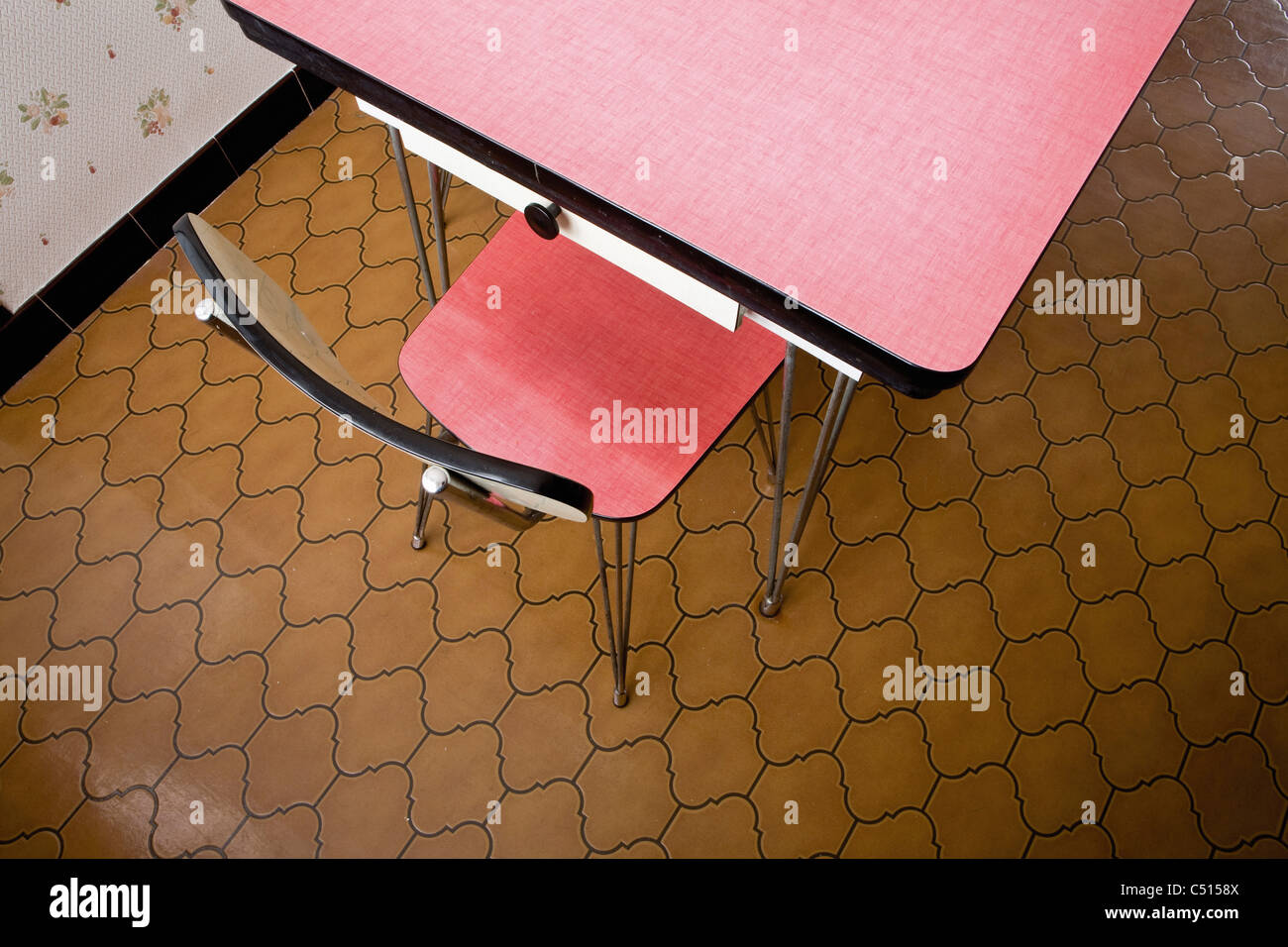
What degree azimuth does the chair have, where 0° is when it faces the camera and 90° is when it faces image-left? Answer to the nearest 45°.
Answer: approximately 225°
